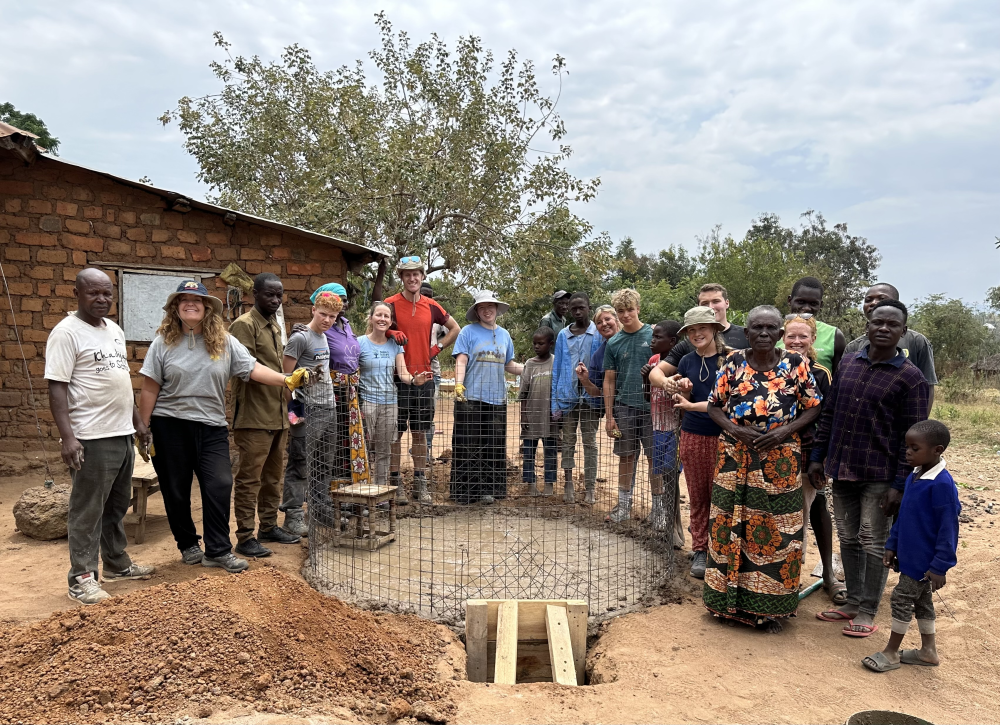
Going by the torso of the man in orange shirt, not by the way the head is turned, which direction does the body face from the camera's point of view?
toward the camera

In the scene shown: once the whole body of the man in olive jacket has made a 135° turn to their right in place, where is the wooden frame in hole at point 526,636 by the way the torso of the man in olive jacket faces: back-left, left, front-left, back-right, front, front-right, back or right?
back-left

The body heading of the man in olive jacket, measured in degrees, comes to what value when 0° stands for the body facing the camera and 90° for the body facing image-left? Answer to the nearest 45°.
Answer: approximately 315°

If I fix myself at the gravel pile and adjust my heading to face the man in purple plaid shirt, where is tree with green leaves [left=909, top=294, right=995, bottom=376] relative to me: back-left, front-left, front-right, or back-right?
front-left

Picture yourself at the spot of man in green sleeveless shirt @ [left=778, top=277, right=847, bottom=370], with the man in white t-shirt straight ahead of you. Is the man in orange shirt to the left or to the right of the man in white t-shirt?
right

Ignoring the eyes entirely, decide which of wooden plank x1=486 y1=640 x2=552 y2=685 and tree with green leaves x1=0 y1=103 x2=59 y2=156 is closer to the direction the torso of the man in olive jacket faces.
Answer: the wooden plank

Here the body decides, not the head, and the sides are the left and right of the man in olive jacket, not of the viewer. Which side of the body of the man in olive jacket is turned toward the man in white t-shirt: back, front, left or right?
right

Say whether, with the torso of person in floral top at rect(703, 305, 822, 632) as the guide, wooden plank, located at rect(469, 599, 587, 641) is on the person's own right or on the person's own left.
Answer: on the person's own right

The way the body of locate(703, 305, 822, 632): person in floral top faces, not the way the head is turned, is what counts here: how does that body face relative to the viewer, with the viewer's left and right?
facing the viewer

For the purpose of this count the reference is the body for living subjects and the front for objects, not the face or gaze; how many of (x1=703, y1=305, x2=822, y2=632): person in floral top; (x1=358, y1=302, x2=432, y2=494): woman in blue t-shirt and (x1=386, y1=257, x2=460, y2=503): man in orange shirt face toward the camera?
3

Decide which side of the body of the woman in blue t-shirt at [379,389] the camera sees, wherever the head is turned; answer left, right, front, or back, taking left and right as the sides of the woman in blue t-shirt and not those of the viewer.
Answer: front
